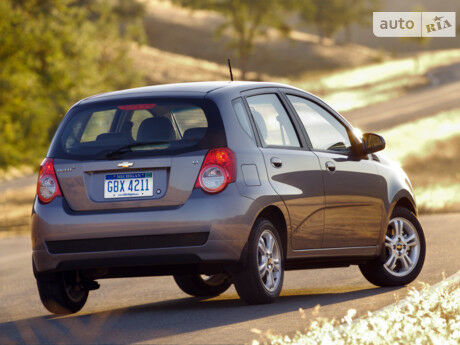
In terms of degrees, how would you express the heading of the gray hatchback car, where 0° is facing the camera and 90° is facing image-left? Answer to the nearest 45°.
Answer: approximately 225°

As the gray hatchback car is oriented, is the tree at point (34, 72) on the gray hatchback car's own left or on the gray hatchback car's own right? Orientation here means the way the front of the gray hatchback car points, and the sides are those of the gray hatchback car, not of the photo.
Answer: on the gray hatchback car's own left
